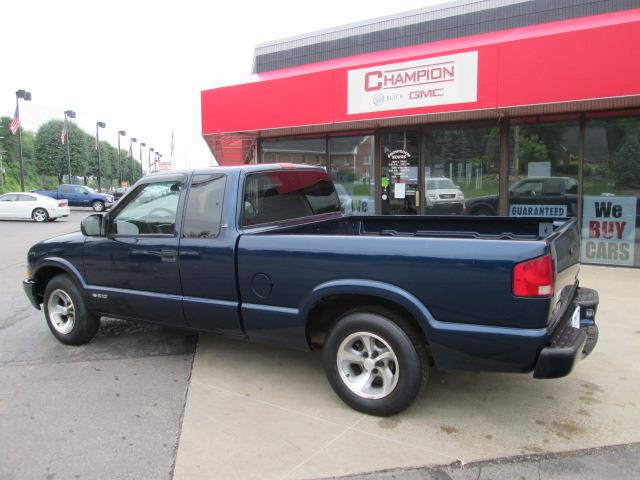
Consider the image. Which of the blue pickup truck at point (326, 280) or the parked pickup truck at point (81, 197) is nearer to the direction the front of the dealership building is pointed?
the blue pickup truck

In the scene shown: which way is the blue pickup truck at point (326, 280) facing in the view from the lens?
facing away from the viewer and to the left of the viewer

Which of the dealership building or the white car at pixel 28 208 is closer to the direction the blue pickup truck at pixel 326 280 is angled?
the white car

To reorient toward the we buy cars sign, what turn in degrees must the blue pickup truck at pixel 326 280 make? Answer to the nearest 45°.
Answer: approximately 90° to its right
